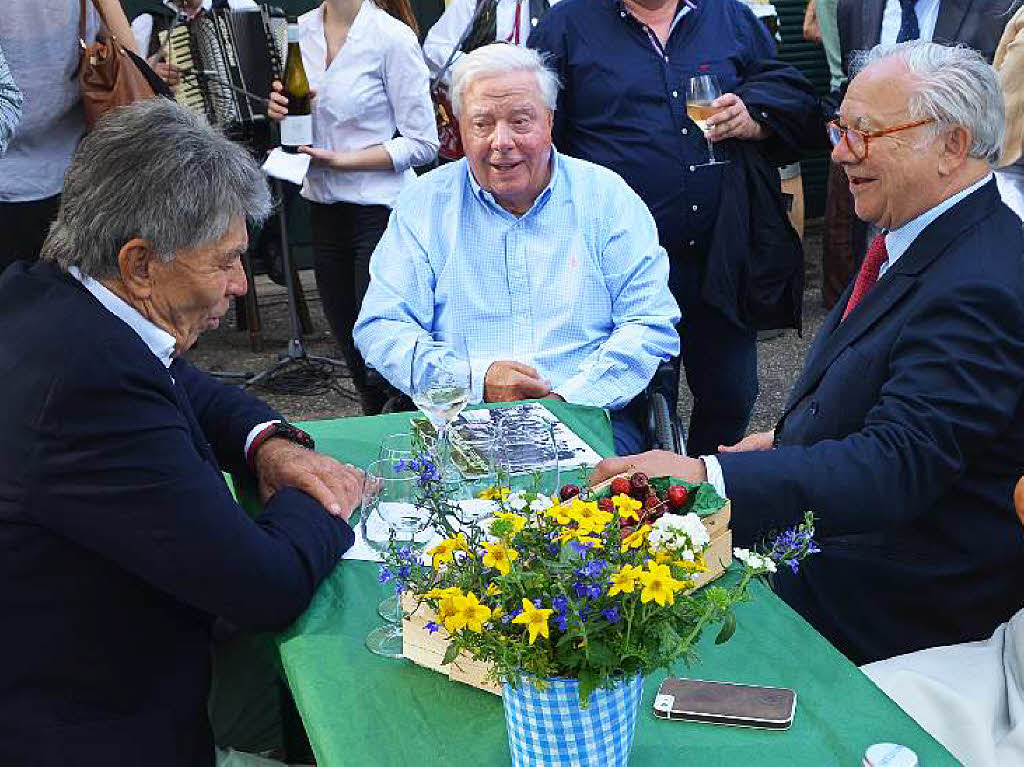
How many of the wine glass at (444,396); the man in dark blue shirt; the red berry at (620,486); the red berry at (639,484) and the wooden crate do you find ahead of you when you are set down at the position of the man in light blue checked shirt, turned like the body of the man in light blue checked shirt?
4

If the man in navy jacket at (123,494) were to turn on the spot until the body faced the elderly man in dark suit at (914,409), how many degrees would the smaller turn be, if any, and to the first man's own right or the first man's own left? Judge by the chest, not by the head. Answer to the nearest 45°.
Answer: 0° — they already face them

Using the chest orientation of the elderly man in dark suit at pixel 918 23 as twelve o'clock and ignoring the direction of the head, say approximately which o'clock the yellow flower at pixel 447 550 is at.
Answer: The yellow flower is roughly at 12 o'clock from the elderly man in dark suit.

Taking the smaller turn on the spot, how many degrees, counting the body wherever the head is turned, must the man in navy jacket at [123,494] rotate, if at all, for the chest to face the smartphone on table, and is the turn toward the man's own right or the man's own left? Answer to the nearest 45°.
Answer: approximately 45° to the man's own right

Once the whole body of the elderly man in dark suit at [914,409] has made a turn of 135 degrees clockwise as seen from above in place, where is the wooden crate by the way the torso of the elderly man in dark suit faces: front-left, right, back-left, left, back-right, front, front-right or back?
back

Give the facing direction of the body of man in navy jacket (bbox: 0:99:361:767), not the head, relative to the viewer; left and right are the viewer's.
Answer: facing to the right of the viewer

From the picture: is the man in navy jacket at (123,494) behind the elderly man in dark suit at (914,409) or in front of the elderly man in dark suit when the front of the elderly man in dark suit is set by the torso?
in front

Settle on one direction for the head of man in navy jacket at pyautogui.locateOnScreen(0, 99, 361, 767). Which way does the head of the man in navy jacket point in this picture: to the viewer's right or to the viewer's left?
to the viewer's right

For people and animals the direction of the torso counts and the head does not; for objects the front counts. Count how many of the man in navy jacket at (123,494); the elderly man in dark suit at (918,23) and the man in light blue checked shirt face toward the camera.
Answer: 2

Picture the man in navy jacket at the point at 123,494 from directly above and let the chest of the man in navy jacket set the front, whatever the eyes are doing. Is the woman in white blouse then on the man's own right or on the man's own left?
on the man's own left
